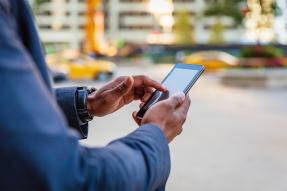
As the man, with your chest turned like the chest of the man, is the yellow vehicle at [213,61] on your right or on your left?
on your left

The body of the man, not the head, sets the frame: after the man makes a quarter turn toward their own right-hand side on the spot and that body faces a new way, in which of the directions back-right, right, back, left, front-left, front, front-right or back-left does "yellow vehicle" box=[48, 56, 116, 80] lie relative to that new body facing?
back

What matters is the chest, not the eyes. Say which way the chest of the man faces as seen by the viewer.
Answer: to the viewer's right

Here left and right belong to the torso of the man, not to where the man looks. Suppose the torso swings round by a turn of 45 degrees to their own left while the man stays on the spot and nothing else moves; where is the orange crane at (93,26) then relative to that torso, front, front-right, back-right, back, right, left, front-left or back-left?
front-left
